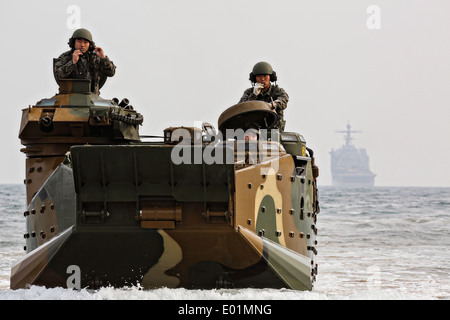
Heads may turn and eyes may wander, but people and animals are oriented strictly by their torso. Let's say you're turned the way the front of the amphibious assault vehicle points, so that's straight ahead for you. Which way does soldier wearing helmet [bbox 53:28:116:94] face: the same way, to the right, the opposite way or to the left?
the same way

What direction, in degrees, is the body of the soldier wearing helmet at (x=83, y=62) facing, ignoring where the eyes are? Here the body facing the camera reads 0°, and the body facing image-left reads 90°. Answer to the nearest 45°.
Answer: approximately 0°

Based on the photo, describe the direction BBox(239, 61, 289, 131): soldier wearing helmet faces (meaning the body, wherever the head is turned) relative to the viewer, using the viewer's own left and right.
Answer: facing the viewer

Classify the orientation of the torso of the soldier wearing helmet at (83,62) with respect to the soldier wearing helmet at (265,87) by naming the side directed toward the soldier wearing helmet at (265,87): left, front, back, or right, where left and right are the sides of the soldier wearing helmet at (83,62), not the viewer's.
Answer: left

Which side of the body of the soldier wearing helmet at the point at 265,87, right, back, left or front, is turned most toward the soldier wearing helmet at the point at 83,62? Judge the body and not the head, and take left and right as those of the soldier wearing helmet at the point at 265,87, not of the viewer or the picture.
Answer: right

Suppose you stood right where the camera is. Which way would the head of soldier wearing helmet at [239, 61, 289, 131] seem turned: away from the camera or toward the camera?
toward the camera

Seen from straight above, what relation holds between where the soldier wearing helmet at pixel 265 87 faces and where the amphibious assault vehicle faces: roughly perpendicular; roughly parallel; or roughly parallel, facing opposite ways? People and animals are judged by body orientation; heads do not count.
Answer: roughly parallel

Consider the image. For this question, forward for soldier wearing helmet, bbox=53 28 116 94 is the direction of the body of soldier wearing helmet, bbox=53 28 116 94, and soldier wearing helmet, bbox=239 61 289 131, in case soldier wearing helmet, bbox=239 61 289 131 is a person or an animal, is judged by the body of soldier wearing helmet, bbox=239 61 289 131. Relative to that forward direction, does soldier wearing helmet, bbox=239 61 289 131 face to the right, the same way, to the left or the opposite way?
the same way

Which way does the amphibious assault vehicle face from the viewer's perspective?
toward the camera
